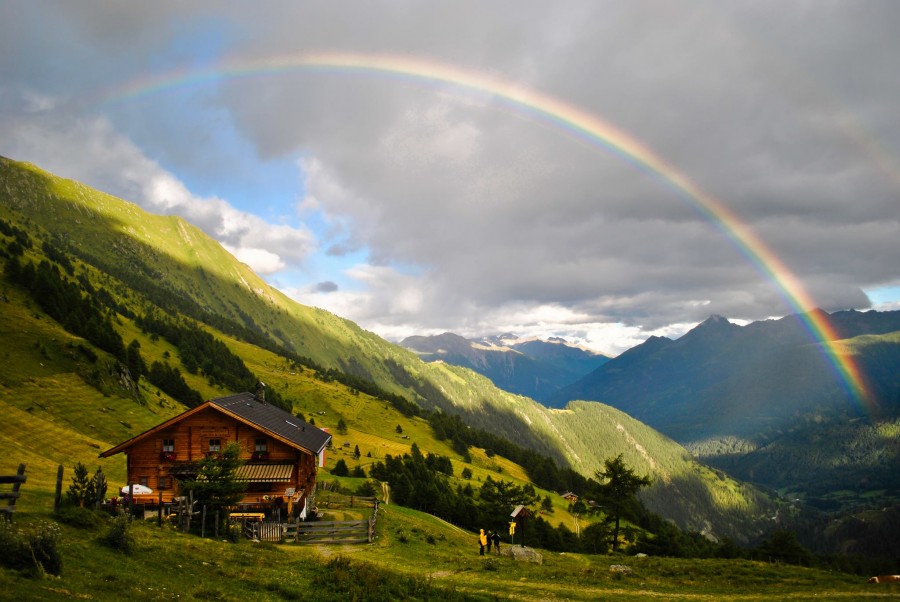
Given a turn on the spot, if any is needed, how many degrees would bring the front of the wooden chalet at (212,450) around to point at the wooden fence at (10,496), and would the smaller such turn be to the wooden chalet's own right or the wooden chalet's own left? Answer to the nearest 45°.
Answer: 0° — it already faces it

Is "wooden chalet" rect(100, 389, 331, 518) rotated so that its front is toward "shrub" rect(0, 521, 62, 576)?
yes

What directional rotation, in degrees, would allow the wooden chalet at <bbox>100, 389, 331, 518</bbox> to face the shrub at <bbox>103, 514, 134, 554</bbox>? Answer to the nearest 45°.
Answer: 0° — it already faces it

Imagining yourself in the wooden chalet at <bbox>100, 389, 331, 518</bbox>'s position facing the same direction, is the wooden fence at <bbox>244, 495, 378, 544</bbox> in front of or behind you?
in front

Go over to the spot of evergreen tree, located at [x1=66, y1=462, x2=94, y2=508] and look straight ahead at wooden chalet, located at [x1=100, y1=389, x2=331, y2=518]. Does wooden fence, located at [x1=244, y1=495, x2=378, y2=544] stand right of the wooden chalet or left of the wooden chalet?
right

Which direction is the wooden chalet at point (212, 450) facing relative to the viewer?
toward the camera

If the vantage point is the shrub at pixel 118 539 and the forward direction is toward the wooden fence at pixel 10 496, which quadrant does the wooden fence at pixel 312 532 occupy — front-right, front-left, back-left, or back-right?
back-right

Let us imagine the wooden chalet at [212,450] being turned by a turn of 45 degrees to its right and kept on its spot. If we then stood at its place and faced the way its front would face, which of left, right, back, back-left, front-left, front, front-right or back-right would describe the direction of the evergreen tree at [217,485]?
front-left

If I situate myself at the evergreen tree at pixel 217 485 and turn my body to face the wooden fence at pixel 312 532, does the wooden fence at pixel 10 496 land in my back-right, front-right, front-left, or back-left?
back-right
